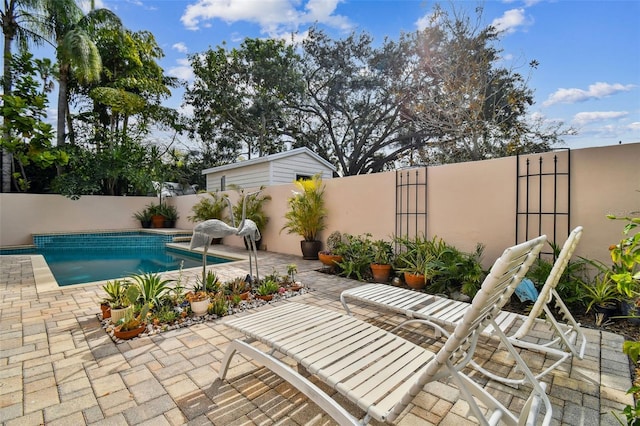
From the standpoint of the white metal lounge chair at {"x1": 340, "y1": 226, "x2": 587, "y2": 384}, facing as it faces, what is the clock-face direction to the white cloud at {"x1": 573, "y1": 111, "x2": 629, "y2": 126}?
The white cloud is roughly at 2 o'clock from the white metal lounge chair.

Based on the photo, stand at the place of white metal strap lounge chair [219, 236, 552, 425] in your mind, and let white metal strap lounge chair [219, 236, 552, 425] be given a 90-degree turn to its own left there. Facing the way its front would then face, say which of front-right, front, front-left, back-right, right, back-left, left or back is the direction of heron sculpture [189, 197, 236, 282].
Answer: right

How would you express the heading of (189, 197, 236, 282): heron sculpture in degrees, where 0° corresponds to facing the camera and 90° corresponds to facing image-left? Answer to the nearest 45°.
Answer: approximately 270°

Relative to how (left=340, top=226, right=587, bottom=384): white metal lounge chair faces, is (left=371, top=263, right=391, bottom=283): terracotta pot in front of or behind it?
in front

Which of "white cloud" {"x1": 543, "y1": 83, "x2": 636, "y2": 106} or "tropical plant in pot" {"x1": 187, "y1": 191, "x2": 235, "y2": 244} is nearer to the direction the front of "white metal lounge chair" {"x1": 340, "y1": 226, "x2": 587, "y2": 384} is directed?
the tropical plant in pot

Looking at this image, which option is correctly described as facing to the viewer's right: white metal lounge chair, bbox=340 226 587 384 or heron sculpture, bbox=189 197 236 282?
the heron sculpture

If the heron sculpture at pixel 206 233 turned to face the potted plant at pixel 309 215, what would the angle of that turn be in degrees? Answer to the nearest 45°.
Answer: approximately 45° to its left

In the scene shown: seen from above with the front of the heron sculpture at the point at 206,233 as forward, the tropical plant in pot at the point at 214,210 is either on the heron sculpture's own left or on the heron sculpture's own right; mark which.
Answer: on the heron sculpture's own left

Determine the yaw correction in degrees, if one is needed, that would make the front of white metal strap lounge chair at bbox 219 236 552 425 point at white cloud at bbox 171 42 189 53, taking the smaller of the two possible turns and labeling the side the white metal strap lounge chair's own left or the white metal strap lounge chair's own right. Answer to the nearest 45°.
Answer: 0° — it already faces it

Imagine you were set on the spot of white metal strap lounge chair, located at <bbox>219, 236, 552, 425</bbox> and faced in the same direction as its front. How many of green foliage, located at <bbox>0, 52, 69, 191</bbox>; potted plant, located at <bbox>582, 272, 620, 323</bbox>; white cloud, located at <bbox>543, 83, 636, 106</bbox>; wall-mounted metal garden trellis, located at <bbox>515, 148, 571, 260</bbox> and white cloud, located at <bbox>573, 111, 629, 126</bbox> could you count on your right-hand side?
4

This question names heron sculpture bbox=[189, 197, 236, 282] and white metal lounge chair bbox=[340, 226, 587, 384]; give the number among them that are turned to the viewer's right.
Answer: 1

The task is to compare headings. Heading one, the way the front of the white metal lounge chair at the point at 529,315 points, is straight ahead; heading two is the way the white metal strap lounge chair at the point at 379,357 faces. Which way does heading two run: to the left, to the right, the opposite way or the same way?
the same way

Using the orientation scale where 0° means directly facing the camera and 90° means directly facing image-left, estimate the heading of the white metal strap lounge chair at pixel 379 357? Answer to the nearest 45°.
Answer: approximately 135°

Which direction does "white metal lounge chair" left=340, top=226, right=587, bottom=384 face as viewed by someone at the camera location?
facing away from the viewer and to the left of the viewer

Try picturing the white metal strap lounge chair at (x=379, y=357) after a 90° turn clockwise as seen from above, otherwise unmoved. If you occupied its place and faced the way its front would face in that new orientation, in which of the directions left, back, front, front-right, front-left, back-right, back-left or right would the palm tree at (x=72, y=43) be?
left

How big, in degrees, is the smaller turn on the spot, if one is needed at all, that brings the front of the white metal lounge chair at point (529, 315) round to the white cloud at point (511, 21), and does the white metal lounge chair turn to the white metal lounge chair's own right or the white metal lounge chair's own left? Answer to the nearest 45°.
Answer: approximately 45° to the white metal lounge chair's own right
